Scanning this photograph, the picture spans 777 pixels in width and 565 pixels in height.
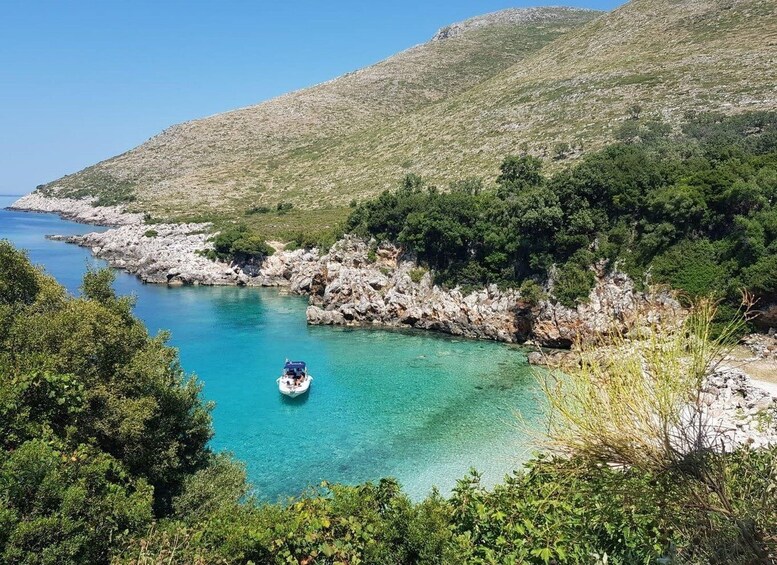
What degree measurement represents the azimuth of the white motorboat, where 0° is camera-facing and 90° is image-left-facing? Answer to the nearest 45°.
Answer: approximately 0°

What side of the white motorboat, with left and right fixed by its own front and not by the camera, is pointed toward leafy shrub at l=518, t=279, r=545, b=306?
left

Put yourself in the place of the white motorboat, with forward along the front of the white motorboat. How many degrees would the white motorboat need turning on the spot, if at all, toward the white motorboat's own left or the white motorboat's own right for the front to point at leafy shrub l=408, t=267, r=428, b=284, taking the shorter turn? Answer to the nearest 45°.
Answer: approximately 135° to the white motorboat's own left

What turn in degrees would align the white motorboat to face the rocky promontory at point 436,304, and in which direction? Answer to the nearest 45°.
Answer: approximately 135° to its left
